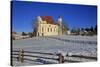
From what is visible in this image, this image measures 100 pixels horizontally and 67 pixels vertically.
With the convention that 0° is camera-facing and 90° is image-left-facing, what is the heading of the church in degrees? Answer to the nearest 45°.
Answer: approximately 45°
